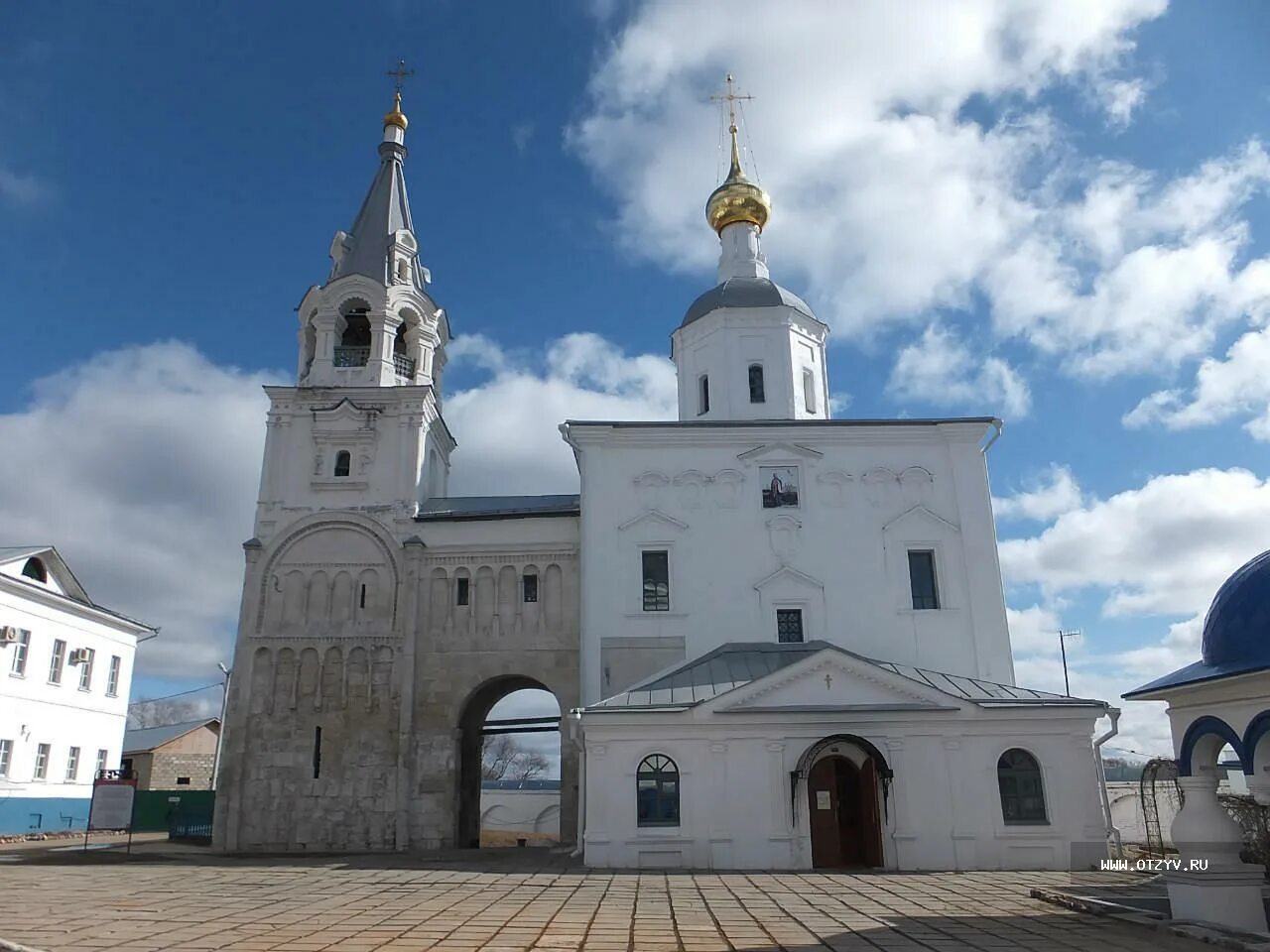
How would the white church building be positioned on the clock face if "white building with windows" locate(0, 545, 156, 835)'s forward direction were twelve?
The white church building is roughly at 12 o'clock from the white building with windows.

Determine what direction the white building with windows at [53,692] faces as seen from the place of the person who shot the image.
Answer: facing the viewer and to the right of the viewer

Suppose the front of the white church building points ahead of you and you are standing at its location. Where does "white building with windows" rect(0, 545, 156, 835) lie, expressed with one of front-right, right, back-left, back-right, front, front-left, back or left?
right

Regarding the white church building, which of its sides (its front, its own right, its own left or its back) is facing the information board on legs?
right

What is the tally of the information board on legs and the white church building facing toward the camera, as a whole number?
2

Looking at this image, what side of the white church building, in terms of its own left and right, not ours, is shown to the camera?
front

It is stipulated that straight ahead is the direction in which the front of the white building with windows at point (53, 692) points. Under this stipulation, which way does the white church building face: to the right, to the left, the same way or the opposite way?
to the right

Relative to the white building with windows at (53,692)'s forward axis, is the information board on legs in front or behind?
in front

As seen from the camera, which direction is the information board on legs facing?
toward the camera

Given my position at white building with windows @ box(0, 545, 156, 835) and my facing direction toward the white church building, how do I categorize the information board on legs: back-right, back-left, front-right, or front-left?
front-right
